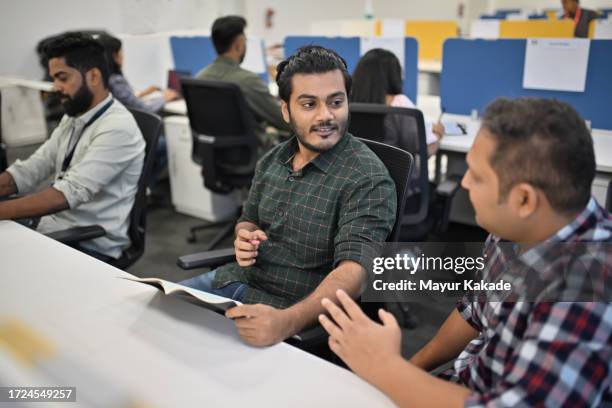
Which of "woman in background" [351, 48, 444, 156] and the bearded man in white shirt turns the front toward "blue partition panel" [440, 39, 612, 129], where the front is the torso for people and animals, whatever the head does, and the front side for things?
the woman in background

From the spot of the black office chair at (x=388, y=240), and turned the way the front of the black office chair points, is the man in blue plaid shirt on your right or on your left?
on your left

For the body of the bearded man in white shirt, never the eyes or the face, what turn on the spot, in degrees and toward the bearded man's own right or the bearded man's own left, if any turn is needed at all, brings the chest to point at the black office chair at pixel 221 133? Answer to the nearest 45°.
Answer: approximately 180°

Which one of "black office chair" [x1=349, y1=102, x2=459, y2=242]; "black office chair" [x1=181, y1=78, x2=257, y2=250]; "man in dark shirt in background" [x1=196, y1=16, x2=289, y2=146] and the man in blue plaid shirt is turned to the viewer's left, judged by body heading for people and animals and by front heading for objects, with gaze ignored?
the man in blue plaid shirt

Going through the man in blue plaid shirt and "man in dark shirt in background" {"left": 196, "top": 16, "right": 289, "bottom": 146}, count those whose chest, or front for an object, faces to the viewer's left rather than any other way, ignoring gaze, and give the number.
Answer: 1

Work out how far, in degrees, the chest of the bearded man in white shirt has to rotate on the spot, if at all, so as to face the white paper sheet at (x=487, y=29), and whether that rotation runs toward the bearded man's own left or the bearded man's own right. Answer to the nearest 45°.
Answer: approximately 180°

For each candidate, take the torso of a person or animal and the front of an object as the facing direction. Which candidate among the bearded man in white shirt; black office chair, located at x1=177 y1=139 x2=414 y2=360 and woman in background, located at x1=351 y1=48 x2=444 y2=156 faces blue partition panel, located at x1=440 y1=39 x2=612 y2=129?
the woman in background

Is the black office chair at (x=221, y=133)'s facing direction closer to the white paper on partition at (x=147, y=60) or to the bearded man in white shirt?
the white paper on partition

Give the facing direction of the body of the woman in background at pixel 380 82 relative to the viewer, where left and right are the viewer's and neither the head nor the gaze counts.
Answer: facing away from the viewer and to the right of the viewer

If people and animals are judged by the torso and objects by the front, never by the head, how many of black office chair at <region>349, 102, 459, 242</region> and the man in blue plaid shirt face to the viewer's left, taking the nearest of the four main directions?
1

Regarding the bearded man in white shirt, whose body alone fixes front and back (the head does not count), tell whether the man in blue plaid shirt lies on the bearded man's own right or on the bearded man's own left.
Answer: on the bearded man's own left

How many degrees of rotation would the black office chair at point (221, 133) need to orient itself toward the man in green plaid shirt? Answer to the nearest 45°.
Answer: approximately 135° to its right

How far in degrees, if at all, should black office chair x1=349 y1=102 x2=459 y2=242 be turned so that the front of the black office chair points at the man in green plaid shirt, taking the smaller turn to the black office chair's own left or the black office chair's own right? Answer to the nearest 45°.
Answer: approximately 135° to the black office chair's own right
